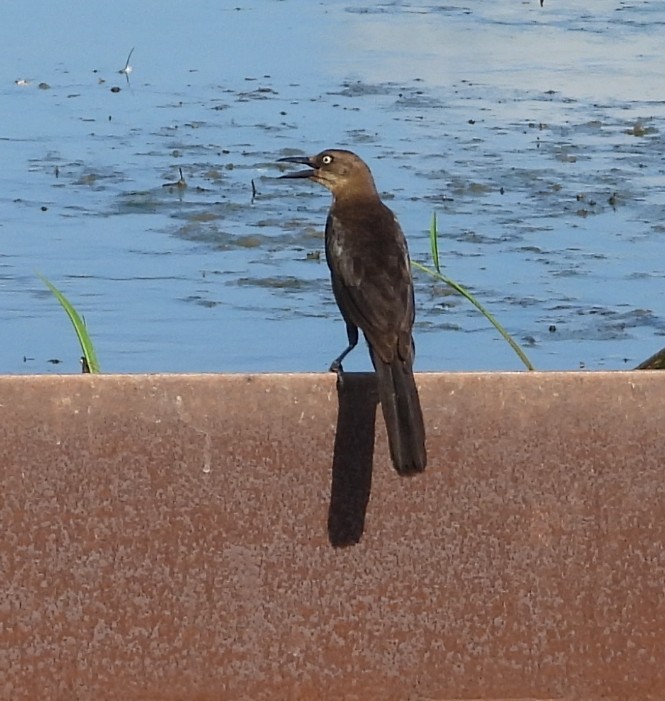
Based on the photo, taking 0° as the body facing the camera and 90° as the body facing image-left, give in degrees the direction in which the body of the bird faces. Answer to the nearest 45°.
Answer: approximately 135°

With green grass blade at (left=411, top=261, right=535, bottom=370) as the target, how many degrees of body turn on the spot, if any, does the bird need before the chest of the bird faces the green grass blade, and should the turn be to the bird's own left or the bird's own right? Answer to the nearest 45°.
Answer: approximately 90° to the bird's own right
